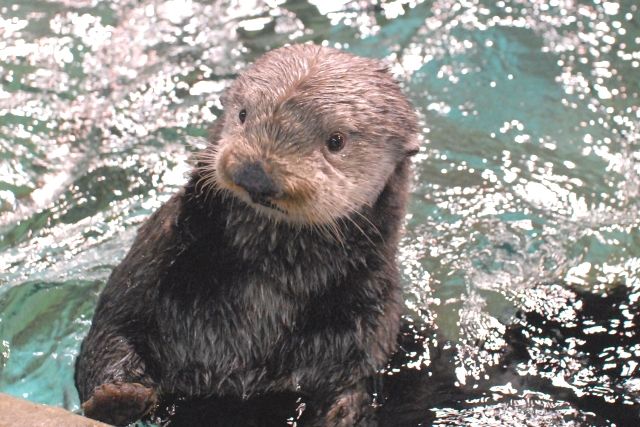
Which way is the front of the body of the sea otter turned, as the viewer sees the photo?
toward the camera
